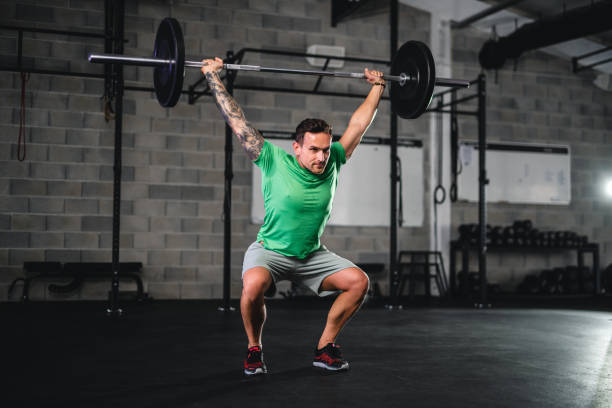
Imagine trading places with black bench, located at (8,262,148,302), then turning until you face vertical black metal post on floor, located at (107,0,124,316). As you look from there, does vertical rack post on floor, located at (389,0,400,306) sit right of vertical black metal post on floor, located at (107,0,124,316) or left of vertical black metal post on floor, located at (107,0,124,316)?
left

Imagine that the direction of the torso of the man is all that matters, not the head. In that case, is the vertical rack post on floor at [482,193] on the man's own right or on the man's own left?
on the man's own left

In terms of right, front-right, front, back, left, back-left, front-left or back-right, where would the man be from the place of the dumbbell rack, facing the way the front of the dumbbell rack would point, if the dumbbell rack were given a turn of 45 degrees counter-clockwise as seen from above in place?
front-right

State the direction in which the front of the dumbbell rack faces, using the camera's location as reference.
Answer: facing the viewer

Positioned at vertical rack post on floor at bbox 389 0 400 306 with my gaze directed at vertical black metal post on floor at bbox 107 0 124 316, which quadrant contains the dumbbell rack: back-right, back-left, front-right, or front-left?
back-right

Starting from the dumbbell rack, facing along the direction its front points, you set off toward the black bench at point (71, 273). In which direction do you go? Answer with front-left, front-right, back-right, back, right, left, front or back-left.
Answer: front-right

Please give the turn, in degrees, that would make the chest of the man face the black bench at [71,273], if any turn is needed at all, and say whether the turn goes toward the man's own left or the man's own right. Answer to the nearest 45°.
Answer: approximately 180°

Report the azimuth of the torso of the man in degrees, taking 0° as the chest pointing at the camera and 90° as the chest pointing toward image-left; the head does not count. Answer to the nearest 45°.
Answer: approximately 315°

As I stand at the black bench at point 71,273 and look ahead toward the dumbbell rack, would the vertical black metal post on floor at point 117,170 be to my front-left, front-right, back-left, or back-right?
front-right
